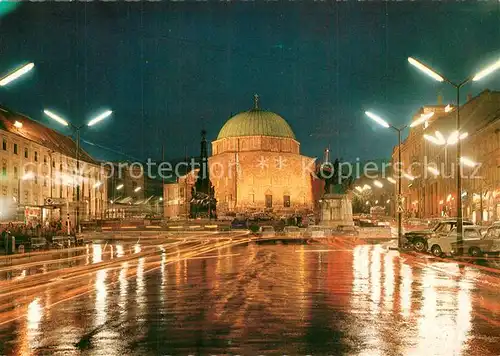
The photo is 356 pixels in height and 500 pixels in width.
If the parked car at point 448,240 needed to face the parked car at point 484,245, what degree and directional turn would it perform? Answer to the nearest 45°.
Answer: approximately 135° to its left

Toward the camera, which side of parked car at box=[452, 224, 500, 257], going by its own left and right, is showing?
left

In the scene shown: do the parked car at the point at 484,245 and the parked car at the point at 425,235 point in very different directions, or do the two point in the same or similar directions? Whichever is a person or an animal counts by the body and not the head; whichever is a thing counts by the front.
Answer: same or similar directions

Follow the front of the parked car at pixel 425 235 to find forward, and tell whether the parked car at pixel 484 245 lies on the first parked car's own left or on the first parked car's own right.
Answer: on the first parked car's own left

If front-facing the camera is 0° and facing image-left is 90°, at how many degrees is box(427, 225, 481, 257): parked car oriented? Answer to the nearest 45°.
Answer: approximately 90°

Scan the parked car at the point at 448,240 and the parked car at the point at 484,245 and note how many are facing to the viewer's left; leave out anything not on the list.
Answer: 2

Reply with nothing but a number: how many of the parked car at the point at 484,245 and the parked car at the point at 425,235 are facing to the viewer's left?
2

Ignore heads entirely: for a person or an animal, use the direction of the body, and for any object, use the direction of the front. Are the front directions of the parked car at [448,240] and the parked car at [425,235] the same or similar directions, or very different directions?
same or similar directions

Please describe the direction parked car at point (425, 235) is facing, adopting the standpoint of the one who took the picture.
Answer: facing to the left of the viewer

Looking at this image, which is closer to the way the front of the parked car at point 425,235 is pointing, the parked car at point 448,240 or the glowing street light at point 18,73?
the glowing street light
